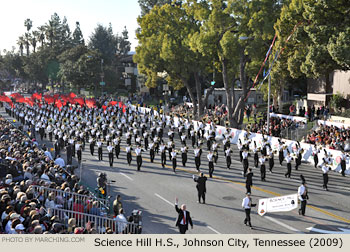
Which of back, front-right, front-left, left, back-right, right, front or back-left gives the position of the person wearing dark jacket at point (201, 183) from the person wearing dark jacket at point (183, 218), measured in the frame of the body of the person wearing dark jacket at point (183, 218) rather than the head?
back

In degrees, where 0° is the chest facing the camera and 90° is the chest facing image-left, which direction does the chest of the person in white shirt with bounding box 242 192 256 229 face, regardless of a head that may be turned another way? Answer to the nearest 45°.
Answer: approximately 315°

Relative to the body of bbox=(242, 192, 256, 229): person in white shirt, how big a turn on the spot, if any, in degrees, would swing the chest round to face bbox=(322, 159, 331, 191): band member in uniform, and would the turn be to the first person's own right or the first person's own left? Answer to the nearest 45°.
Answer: approximately 90° to the first person's own left

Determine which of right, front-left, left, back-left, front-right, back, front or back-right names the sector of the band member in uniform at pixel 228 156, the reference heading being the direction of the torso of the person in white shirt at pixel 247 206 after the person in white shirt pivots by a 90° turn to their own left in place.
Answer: front-left

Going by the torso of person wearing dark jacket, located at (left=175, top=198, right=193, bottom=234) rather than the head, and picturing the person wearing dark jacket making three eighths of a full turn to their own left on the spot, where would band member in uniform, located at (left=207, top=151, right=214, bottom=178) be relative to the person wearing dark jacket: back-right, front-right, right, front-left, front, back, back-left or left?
front-left

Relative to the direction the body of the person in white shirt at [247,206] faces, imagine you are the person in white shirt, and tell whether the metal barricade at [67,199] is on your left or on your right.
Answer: on your right

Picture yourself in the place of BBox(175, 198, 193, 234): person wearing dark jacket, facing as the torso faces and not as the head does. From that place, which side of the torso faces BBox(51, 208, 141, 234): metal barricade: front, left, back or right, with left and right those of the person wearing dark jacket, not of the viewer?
right

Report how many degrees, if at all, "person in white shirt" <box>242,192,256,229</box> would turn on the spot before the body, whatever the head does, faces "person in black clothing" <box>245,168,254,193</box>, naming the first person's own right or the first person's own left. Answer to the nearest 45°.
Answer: approximately 135° to the first person's own left
